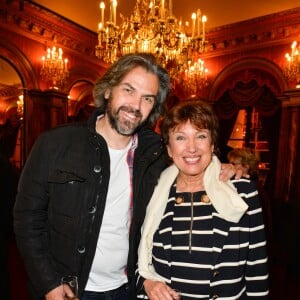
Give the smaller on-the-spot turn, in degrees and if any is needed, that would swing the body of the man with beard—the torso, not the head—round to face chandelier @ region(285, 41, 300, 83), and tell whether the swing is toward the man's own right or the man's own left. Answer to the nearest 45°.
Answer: approximately 90° to the man's own left

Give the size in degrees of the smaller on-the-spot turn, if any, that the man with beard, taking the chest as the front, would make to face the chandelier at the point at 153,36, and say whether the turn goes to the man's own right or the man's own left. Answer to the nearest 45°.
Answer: approximately 135° to the man's own left

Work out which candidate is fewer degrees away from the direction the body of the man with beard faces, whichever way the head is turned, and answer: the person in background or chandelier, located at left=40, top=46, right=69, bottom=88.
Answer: the person in background
